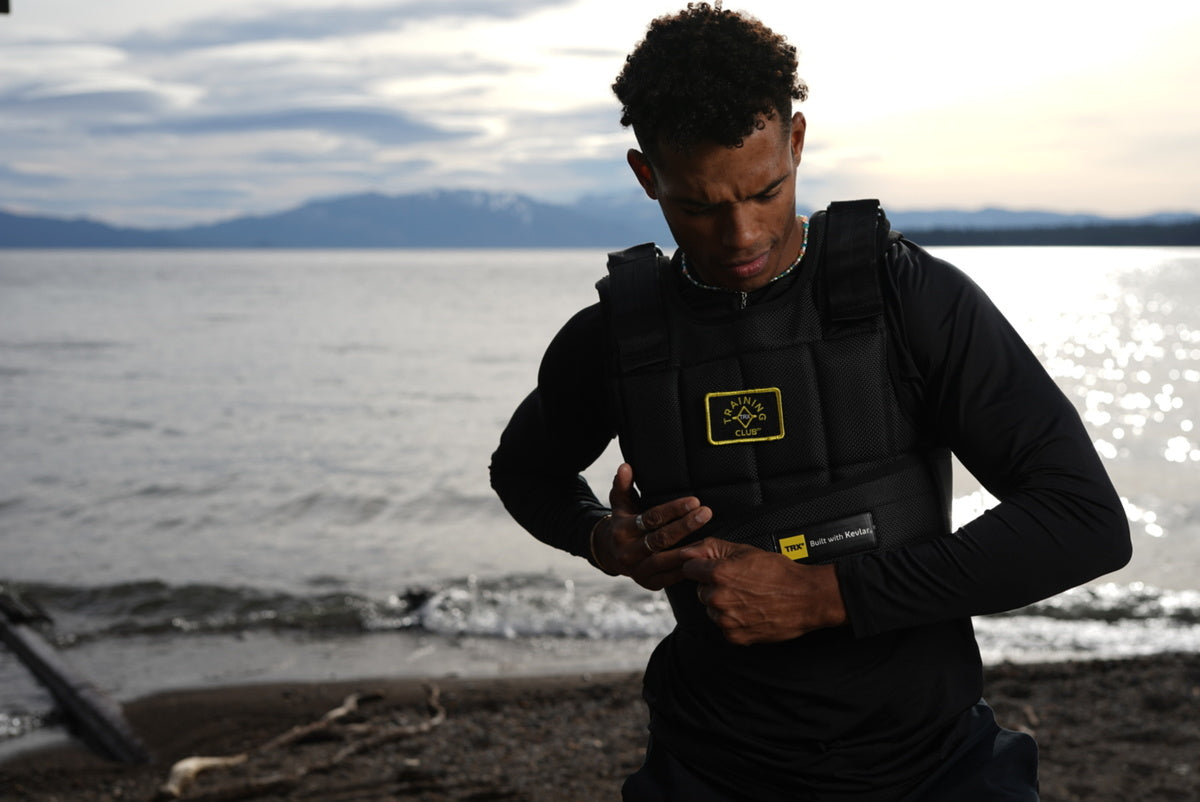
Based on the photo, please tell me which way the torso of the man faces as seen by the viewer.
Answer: toward the camera

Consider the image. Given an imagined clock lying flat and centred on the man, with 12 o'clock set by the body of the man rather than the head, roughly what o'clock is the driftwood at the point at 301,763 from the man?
The driftwood is roughly at 5 o'clock from the man.
